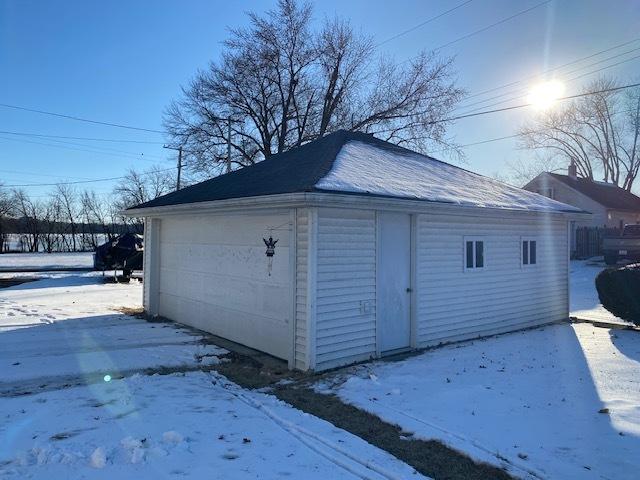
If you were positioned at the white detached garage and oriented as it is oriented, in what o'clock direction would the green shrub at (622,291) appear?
The green shrub is roughly at 7 o'clock from the white detached garage.

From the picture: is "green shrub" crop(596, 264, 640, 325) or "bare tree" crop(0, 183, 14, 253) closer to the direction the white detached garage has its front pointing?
the bare tree

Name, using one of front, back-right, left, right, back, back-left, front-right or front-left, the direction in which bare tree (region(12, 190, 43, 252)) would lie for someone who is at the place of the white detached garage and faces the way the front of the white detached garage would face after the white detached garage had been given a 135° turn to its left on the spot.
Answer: back-left

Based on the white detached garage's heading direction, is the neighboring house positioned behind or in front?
behind

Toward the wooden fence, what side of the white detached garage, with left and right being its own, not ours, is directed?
back

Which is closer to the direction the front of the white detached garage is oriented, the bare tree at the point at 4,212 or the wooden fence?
the bare tree

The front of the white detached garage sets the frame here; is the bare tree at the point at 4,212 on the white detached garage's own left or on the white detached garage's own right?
on the white detached garage's own right

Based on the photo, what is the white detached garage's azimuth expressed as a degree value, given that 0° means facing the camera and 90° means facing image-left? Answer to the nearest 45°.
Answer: approximately 45°
